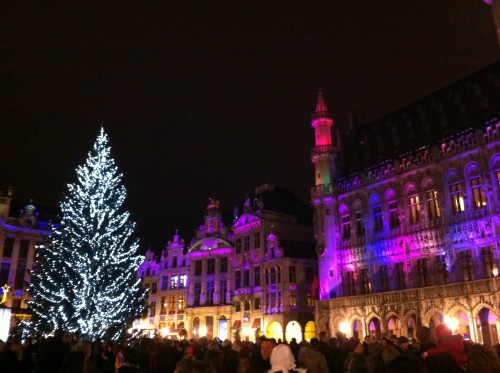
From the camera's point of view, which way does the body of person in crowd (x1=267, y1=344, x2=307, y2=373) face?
away from the camera

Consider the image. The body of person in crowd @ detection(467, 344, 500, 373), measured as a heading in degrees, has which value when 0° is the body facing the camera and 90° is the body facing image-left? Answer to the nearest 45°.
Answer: approximately 180°

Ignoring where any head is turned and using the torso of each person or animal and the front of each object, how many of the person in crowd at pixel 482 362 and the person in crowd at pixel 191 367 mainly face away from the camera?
2

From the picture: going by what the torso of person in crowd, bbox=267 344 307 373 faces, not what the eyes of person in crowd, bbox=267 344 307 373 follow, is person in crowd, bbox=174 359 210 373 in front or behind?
behind

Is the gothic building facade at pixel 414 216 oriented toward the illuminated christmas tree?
yes

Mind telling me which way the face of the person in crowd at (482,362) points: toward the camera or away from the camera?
away from the camera

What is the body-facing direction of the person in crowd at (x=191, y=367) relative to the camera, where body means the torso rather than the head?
away from the camera

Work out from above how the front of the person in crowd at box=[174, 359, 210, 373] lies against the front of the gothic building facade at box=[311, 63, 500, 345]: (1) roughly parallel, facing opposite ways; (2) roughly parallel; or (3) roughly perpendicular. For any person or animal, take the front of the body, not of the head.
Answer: roughly perpendicular

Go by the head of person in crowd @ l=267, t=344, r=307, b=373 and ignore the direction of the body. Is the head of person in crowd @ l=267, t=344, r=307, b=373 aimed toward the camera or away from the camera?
away from the camera

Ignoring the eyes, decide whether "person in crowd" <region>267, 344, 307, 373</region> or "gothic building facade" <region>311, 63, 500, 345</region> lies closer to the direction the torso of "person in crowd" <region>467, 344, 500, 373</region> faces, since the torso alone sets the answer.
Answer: the gothic building facade

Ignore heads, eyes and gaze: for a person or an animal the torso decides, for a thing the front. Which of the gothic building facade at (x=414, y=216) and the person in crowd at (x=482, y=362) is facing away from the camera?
the person in crowd

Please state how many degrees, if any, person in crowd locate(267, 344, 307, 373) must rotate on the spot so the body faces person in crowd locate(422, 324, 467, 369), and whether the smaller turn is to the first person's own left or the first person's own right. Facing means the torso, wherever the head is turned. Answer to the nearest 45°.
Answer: approximately 135° to the first person's own right
